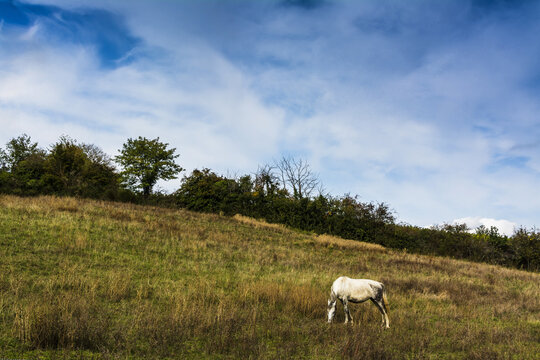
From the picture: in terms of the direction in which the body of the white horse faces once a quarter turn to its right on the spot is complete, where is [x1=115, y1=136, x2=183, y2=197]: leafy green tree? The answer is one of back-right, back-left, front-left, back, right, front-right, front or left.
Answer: front-left

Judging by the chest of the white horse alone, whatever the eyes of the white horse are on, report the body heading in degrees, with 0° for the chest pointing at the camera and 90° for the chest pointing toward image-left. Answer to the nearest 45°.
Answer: approximately 90°
